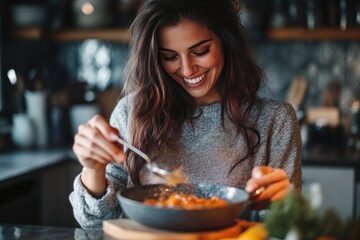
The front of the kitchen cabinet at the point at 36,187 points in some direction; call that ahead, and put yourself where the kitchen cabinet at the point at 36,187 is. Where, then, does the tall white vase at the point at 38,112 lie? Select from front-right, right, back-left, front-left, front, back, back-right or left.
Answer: back-left

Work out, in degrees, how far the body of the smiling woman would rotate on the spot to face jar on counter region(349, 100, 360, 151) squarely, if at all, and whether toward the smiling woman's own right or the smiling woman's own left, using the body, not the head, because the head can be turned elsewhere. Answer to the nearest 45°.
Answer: approximately 135° to the smiling woman's own left

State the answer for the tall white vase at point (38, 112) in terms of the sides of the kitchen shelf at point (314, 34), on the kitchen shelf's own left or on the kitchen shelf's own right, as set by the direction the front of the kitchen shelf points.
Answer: on the kitchen shelf's own right

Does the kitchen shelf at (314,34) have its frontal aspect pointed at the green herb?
yes

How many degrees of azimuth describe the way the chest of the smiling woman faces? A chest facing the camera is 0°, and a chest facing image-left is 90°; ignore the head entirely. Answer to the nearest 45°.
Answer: approximately 0°

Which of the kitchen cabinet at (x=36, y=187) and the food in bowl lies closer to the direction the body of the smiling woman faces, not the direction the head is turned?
the food in bowl
